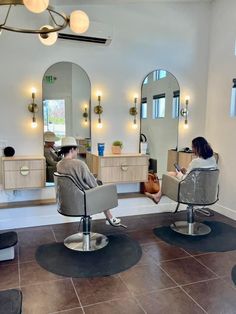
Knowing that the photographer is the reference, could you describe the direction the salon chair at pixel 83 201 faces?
facing away from the viewer and to the right of the viewer

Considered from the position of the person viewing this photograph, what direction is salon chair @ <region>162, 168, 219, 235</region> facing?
facing away from the viewer and to the left of the viewer

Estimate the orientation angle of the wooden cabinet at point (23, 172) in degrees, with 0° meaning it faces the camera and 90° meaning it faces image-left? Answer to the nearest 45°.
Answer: approximately 0°

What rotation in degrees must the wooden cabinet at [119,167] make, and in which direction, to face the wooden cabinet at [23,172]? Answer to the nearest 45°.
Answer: approximately 135° to its right

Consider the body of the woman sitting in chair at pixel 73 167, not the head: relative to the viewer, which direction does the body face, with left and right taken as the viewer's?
facing away from the viewer and to the right of the viewer
